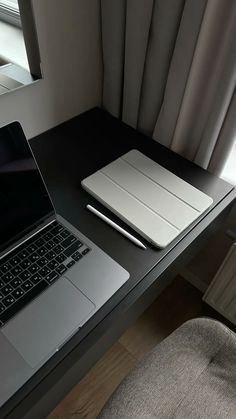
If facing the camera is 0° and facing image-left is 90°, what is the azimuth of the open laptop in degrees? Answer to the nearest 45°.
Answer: approximately 315°
